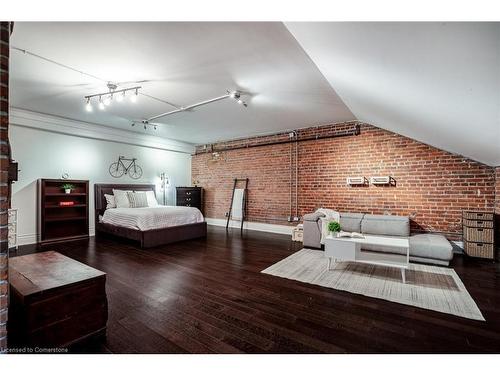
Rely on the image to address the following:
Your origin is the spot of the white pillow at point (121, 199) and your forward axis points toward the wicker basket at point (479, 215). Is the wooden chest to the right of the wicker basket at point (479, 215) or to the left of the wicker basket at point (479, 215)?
right

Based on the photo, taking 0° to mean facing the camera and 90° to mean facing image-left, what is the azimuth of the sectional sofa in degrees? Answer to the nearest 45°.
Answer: approximately 0°

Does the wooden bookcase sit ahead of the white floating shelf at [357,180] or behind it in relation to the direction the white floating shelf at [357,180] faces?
ahead

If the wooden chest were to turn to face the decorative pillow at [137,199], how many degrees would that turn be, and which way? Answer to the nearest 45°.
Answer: approximately 135° to its left

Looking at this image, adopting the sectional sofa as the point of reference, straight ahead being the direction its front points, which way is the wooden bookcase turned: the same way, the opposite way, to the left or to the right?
to the left

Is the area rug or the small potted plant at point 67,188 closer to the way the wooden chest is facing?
the area rug

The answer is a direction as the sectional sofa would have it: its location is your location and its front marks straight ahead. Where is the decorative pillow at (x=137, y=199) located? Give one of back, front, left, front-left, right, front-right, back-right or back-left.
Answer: right

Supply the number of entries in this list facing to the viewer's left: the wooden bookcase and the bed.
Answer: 0

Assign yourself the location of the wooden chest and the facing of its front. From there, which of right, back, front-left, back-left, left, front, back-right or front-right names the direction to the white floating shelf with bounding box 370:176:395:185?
front-left
